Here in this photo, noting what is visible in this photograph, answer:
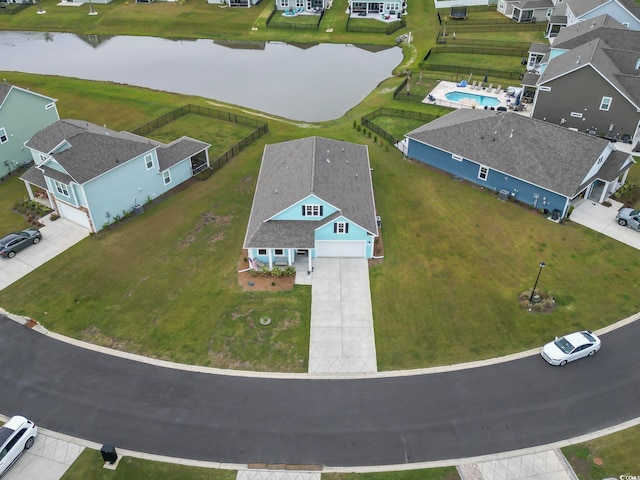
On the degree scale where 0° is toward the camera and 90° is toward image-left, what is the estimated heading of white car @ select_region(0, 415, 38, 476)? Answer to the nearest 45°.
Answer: approximately 45°

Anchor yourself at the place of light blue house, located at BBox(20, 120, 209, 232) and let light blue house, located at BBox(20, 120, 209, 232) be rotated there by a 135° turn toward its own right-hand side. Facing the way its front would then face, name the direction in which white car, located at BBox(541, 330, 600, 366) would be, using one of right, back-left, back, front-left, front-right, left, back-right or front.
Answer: back-right

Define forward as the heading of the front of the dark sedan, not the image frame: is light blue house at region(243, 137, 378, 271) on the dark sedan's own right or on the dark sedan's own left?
on the dark sedan's own right

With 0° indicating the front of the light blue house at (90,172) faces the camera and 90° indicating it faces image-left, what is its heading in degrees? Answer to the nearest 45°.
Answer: approximately 45°

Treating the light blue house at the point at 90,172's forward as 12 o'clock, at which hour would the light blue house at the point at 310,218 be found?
the light blue house at the point at 310,218 is roughly at 9 o'clock from the light blue house at the point at 90,172.

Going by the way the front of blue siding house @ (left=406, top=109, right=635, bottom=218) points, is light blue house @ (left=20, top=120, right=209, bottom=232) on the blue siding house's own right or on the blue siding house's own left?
on the blue siding house's own right

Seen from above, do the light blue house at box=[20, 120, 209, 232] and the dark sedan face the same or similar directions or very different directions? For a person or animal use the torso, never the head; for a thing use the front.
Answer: very different directions

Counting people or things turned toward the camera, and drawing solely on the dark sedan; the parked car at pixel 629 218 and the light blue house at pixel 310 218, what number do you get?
1

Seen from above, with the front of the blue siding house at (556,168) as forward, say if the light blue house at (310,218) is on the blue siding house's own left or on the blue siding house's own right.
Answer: on the blue siding house's own right

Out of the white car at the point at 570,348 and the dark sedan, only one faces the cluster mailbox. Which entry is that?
the white car

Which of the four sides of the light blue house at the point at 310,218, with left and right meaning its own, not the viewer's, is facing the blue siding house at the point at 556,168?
left
